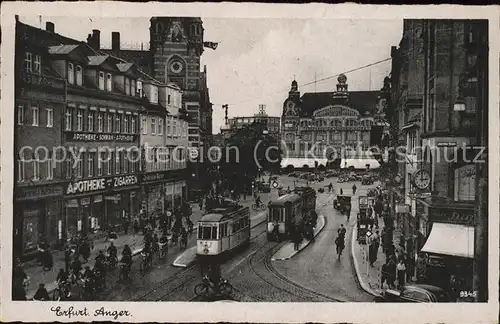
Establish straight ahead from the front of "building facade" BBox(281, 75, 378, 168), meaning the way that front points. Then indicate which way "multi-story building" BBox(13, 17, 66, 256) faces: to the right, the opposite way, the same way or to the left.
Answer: to the left

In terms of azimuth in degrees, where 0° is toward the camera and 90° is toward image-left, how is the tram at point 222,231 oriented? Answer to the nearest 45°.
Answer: approximately 45°

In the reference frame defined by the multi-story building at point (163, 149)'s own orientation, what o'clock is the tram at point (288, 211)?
The tram is roughly at 11 o'clock from the multi-story building.
